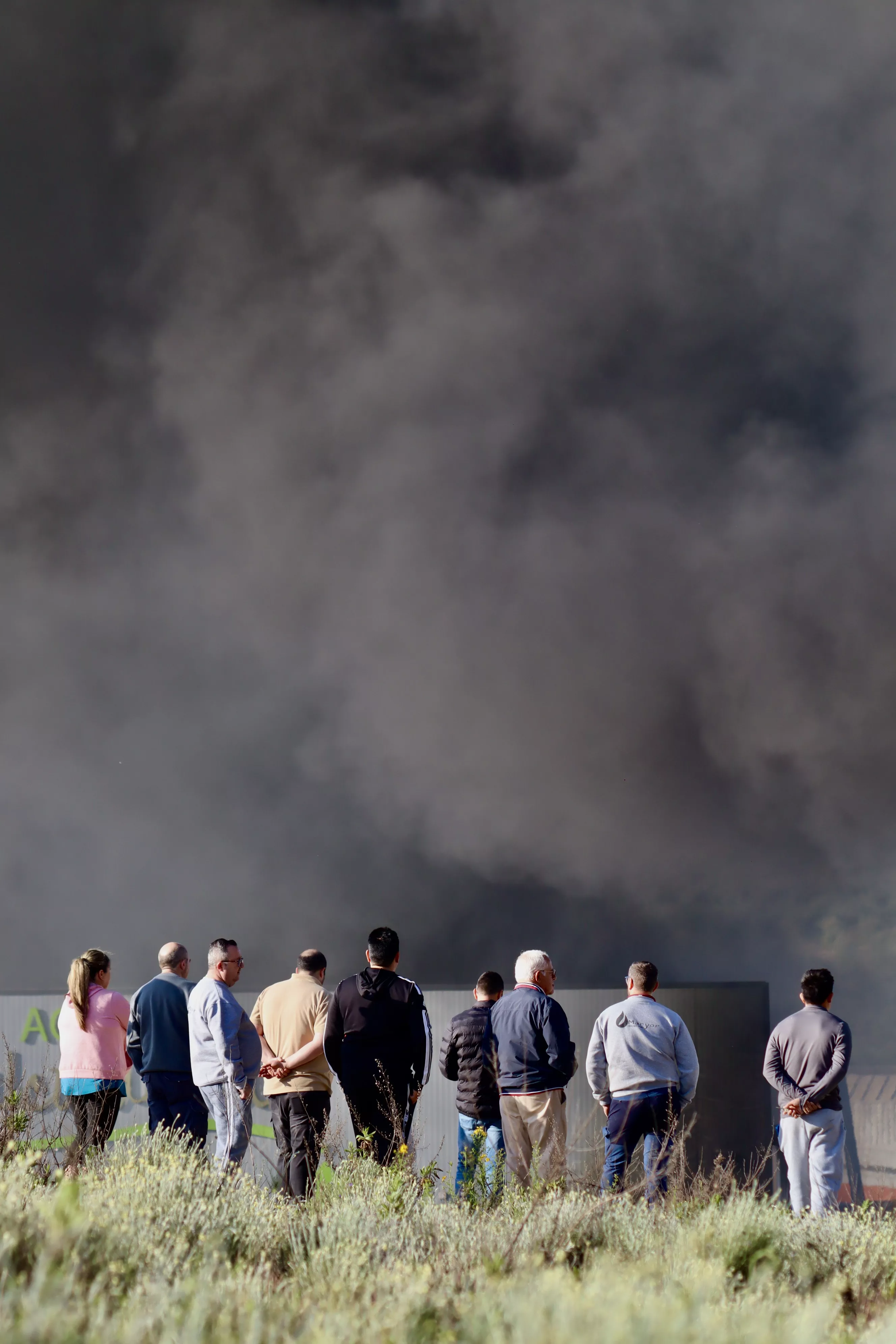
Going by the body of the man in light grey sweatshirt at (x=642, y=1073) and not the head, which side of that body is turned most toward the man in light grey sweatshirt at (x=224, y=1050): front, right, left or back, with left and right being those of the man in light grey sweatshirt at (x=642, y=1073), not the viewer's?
left

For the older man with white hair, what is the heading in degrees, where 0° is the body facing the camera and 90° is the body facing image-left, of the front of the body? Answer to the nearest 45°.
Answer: approximately 225°

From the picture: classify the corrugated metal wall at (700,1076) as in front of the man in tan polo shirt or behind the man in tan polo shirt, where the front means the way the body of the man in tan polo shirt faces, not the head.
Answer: in front

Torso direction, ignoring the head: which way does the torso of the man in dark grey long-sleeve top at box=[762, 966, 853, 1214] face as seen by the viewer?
away from the camera

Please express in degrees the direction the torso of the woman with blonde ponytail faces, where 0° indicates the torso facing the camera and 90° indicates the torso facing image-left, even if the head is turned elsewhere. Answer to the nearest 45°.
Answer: approximately 225°

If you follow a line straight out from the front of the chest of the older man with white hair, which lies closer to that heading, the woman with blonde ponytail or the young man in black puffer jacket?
the young man in black puffer jacket

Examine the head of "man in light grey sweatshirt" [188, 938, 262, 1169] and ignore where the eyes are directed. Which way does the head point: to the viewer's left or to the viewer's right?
to the viewer's right

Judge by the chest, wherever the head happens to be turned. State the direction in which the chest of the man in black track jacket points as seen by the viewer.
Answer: away from the camera

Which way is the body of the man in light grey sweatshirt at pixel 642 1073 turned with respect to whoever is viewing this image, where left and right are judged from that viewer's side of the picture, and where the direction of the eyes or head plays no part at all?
facing away from the viewer

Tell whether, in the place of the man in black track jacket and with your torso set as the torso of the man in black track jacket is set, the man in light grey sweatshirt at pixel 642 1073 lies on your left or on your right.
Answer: on your right

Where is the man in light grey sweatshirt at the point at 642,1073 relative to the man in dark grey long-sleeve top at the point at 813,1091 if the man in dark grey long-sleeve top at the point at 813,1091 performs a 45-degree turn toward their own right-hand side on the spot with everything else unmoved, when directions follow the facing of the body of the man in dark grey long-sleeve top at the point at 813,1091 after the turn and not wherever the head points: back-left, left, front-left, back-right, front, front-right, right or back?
back

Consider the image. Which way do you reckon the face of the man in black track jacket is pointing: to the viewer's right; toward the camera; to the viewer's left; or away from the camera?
away from the camera

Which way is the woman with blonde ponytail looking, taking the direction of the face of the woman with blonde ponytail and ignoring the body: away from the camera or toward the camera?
away from the camera
